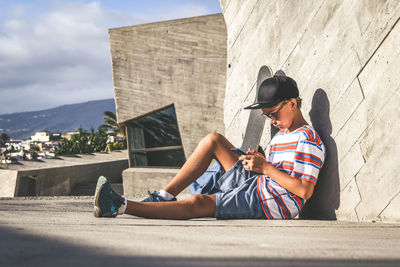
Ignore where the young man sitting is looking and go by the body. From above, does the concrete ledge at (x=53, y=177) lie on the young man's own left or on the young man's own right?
on the young man's own right

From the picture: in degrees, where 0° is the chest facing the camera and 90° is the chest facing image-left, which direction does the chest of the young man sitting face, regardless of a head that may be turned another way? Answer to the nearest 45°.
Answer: approximately 90°

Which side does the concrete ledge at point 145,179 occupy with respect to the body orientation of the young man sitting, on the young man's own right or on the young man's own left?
on the young man's own right

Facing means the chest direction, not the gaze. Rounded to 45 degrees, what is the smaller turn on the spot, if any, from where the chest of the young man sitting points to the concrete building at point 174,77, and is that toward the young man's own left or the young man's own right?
approximately 90° to the young man's own right
